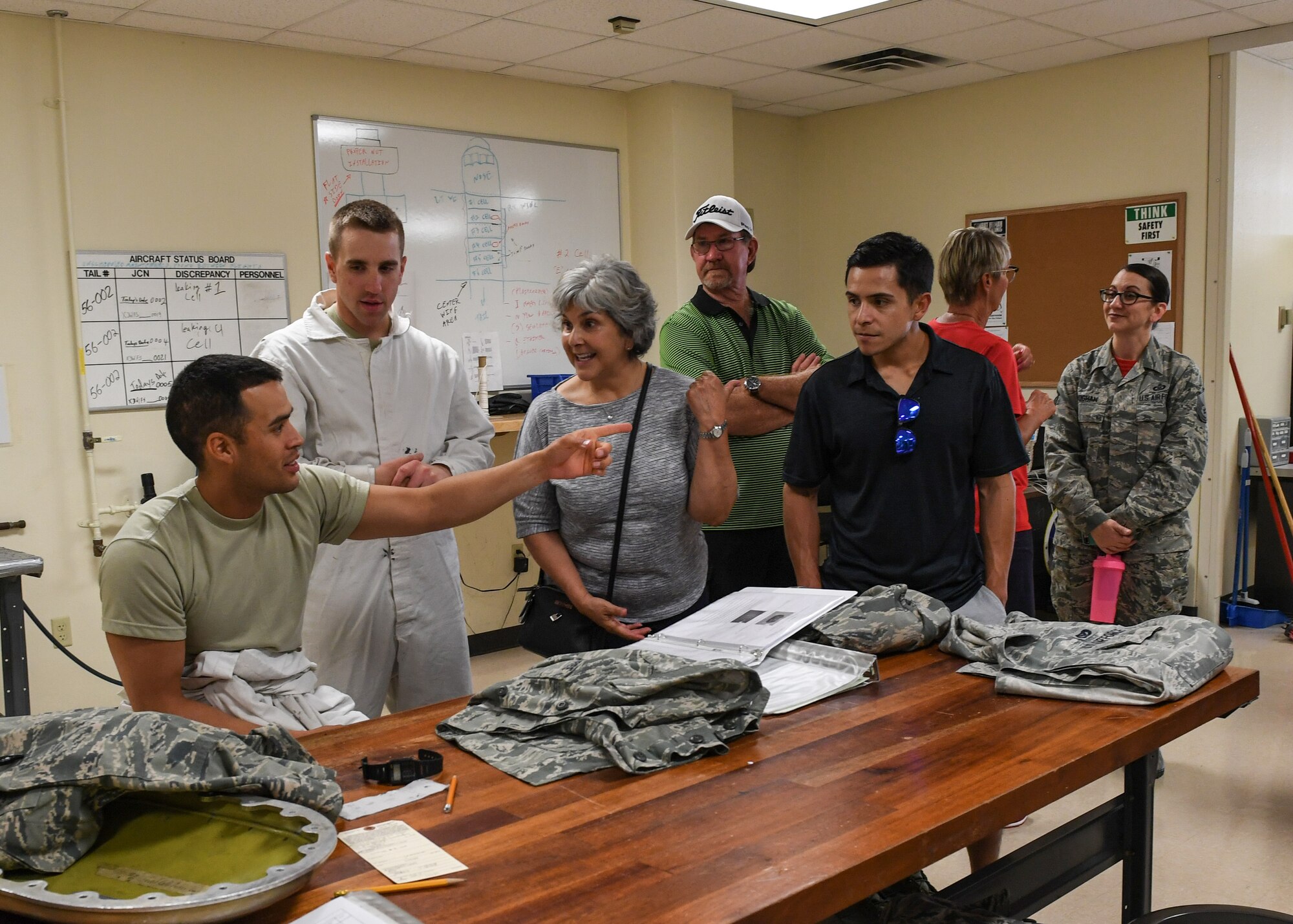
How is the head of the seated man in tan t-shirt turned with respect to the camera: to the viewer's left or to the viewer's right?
to the viewer's right

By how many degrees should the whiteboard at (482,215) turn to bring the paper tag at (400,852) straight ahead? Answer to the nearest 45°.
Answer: approximately 45° to its right

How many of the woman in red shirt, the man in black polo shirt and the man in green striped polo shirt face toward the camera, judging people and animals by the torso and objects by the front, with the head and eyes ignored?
2

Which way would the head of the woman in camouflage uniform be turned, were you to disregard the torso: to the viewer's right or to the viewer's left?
to the viewer's left

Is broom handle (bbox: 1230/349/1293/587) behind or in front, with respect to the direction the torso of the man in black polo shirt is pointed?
behind

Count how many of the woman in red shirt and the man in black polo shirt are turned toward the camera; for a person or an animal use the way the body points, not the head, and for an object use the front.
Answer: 1
